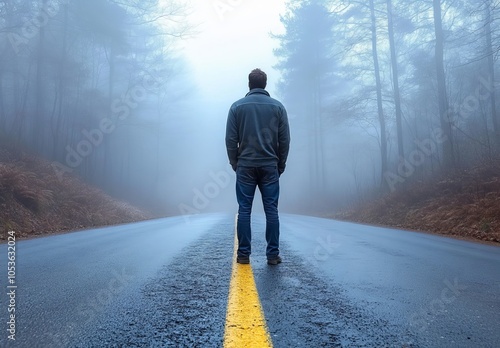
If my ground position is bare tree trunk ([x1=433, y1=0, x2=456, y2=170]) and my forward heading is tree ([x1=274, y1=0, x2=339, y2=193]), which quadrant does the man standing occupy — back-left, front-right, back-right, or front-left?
back-left

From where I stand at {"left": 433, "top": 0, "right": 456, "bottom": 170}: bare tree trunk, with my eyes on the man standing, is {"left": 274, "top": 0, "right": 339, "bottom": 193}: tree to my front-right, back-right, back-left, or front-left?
back-right

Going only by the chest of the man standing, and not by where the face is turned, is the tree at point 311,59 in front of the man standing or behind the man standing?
in front

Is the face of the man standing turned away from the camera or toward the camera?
away from the camera

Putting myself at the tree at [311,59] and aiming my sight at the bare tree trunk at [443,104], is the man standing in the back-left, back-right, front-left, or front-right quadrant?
front-right

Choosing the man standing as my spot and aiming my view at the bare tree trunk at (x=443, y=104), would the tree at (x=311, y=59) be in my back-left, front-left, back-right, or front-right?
front-left

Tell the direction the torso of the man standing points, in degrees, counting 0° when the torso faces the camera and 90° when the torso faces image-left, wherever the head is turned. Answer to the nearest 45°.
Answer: approximately 180°

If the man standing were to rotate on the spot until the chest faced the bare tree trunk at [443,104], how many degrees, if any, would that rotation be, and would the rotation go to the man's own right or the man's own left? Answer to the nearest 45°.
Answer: approximately 45° to the man's own right
